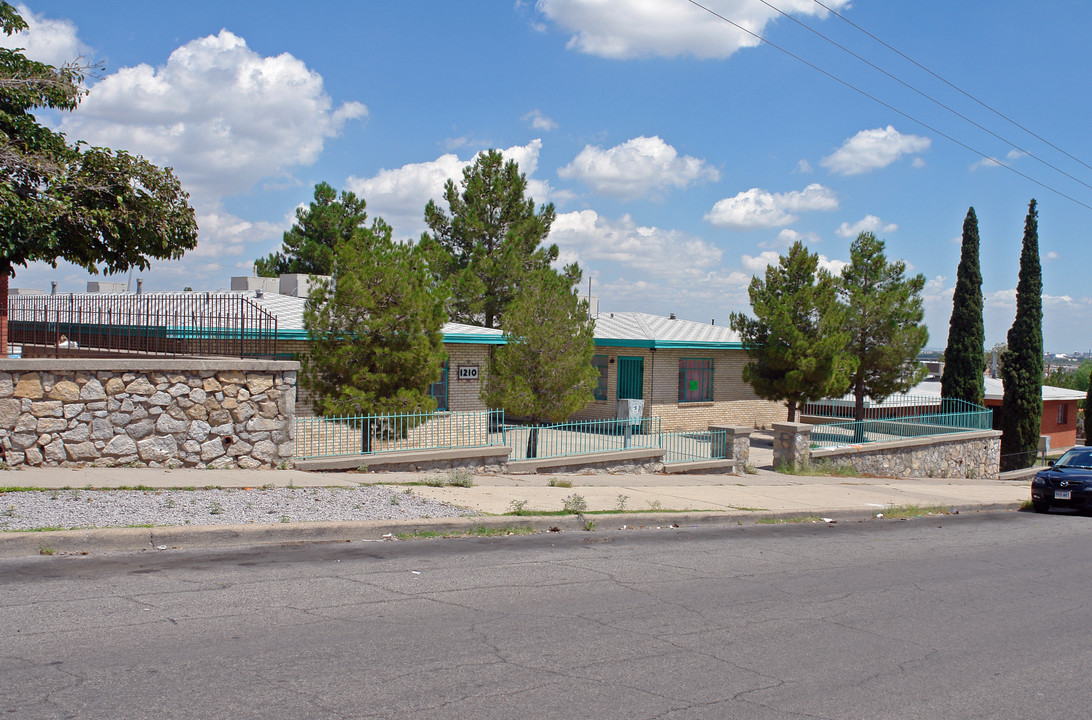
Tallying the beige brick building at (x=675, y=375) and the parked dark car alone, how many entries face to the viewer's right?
0

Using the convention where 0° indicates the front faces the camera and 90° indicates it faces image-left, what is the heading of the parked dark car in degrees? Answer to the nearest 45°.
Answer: approximately 45°

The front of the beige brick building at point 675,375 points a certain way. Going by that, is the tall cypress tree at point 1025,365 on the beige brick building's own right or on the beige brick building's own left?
on the beige brick building's own left

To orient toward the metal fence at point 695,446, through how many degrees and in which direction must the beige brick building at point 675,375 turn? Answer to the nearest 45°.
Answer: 0° — it already faces it

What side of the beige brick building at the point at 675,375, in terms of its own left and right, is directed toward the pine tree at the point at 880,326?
left

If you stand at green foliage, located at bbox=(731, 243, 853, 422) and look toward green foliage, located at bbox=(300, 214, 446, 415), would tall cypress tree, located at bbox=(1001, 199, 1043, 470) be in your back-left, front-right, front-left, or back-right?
back-left

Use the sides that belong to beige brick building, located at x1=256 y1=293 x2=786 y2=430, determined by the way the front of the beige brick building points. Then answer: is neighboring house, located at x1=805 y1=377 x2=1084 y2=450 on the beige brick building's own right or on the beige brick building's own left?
on the beige brick building's own left

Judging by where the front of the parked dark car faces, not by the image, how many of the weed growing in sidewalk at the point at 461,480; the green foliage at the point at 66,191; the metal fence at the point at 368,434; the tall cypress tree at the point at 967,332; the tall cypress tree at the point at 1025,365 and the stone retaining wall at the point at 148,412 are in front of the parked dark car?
4

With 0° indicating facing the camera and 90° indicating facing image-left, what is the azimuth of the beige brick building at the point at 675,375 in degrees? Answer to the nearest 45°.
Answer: approximately 0°

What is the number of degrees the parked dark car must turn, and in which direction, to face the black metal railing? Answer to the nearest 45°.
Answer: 0° — it already faces it

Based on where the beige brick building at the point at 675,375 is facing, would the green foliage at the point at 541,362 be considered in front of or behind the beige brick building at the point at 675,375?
in front

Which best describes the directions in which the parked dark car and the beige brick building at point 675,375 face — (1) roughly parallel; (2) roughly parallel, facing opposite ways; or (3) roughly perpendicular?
roughly perpendicular

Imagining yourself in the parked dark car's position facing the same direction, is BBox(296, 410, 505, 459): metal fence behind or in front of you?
in front

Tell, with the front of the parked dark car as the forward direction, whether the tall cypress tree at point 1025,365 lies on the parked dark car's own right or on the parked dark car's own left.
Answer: on the parked dark car's own right
